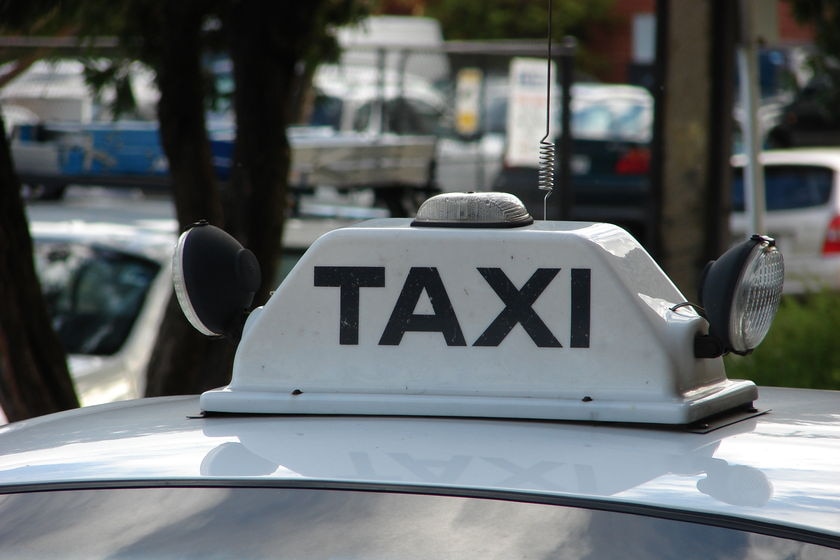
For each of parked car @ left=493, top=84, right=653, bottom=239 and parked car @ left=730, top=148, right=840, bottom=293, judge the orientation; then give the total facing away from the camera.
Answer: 2

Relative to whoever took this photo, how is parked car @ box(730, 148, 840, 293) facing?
facing away from the viewer

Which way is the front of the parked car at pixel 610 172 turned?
away from the camera

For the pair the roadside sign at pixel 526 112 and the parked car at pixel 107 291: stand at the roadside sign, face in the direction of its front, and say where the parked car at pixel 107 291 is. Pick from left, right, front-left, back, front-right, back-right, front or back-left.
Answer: front-right

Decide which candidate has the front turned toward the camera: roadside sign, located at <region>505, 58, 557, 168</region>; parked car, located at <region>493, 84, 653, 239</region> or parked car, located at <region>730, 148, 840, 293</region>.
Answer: the roadside sign

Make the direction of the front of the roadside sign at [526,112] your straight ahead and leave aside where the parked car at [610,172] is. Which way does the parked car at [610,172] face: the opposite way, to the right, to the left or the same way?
the opposite way

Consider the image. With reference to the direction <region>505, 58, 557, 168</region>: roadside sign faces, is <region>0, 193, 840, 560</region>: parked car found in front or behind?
in front

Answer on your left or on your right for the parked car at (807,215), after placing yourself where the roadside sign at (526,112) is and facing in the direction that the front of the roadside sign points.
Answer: on your left

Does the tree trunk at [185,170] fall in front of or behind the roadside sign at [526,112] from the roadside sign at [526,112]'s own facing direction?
in front
